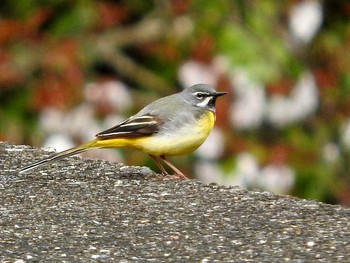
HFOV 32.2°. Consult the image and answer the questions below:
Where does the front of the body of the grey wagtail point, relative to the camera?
to the viewer's right

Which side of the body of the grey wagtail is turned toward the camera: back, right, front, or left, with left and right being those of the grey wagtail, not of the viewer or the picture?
right
